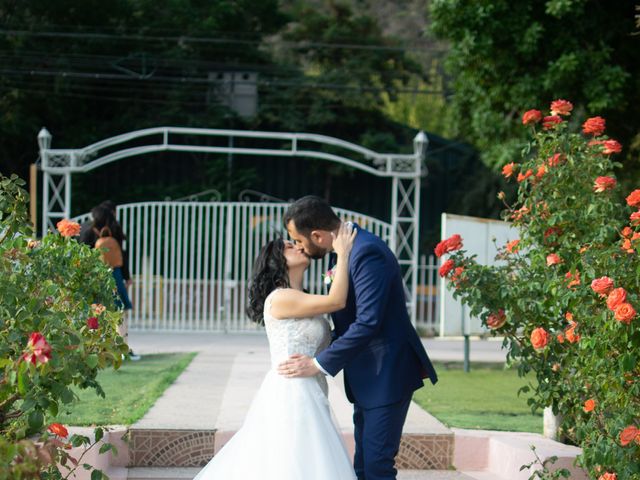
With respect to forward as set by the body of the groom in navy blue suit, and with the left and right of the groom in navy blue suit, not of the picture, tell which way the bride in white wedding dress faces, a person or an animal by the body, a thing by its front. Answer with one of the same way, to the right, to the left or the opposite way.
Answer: the opposite way

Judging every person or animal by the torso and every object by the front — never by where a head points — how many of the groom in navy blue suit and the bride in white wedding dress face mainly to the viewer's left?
1

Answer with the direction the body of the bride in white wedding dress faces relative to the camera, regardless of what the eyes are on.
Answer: to the viewer's right

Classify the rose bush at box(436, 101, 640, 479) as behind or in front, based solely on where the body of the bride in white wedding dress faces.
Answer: in front

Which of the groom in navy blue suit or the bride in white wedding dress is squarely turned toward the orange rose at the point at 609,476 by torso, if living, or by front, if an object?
the bride in white wedding dress

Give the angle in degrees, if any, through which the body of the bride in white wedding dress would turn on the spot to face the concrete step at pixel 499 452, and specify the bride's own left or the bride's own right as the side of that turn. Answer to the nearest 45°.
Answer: approximately 45° to the bride's own left

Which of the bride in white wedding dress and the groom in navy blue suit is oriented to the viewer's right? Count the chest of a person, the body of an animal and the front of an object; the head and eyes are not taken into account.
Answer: the bride in white wedding dress

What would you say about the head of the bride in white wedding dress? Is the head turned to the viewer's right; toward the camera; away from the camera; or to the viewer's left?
to the viewer's right

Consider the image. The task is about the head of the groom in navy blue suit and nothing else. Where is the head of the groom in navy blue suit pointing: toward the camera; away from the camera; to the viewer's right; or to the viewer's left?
to the viewer's left

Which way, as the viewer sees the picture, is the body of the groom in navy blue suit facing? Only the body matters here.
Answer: to the viewer's left

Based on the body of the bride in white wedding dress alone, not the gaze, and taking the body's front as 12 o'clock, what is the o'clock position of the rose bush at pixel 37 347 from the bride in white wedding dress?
The rose bush is roughly at 5 o'clock from the bride in white wedding dress.
